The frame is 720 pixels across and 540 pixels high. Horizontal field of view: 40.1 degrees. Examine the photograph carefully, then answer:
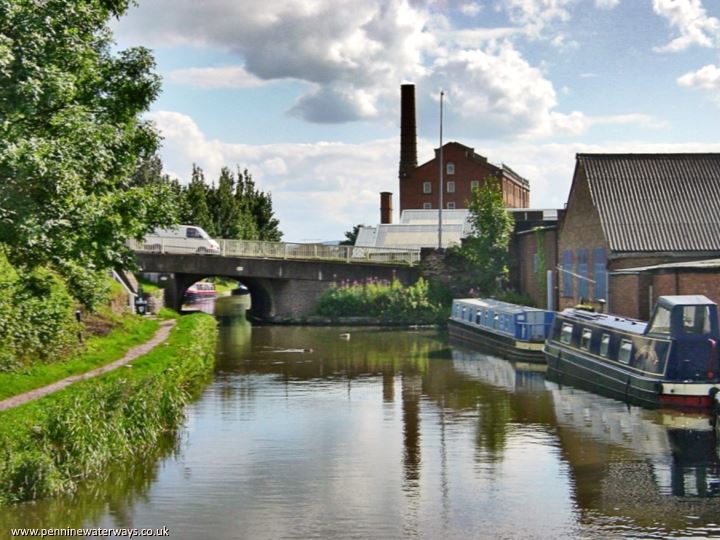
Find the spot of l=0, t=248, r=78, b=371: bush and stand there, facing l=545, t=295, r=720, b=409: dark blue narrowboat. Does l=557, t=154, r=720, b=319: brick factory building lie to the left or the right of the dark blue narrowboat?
left

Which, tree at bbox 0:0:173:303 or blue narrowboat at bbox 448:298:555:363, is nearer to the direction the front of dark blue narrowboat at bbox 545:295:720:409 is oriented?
the blue narrowboat

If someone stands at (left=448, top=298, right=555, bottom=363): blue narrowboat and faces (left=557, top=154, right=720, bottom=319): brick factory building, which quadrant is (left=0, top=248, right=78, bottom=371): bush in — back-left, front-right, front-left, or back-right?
back-right

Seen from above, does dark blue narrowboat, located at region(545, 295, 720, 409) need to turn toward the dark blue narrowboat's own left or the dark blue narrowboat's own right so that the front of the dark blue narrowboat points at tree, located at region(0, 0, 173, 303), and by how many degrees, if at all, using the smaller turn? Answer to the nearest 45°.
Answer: approximately 90° to the dark blue narrowboat's own left

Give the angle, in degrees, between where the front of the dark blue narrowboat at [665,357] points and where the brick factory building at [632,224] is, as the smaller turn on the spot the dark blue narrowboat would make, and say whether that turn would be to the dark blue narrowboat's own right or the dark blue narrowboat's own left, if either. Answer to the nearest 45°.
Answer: approximately 45° to the dark blue narrowboat's own right

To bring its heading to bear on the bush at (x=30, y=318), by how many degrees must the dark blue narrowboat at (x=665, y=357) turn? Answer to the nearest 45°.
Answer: approximately 90° to its left

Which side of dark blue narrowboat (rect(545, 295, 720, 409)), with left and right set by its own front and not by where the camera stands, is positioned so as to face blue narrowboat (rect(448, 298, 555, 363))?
front

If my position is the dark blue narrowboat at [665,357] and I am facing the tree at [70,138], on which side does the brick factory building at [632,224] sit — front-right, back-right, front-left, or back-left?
back-right
